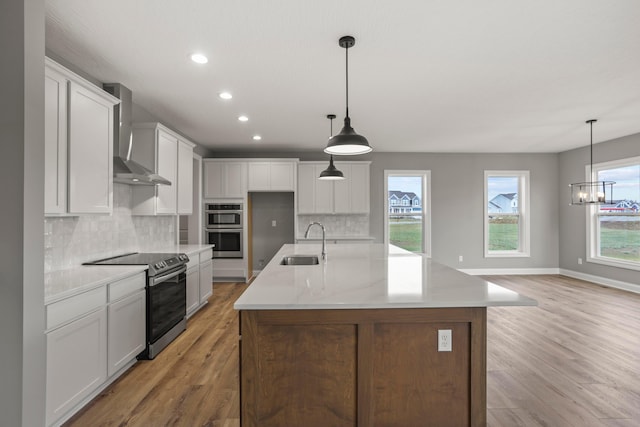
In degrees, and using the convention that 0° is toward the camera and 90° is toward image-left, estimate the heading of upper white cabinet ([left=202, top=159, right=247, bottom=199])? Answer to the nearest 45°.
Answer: approximately 0°

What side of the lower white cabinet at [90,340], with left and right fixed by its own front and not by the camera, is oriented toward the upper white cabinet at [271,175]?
left

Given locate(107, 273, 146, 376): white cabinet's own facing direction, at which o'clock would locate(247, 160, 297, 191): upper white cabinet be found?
The upper white cabinet is roughly at 9 o'clock from the white cabinet.

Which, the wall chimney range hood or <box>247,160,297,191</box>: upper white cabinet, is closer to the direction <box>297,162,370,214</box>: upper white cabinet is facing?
the wall chimney range hood

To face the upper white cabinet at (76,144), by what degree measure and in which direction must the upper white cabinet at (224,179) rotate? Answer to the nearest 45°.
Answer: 0° — it already faces it

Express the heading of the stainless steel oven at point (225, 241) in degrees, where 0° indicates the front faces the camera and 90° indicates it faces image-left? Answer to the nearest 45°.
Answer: approximately 0°

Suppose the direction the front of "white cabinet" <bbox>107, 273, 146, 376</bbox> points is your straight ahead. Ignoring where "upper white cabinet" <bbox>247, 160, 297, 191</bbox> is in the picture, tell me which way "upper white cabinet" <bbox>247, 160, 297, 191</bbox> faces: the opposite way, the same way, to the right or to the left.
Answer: to the right

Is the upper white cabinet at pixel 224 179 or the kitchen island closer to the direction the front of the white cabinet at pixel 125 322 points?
the kitchen island
